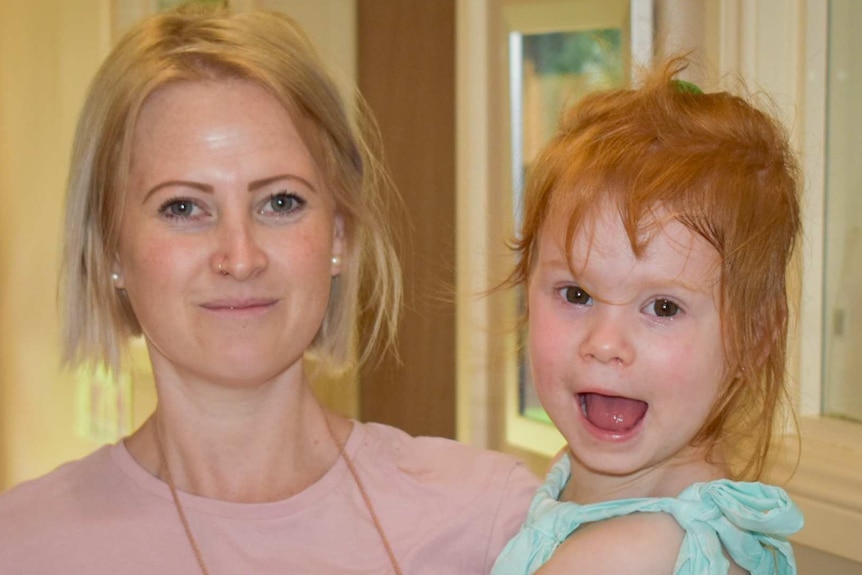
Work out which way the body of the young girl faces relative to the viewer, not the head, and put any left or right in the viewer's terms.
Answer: facing the viewer and to the left of the viewer

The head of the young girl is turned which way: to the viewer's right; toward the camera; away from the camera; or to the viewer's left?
toward the camera

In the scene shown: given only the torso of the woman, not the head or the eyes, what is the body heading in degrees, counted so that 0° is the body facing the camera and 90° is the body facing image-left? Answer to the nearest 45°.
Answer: approximately 0°

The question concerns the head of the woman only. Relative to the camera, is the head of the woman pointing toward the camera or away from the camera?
toward the camera
